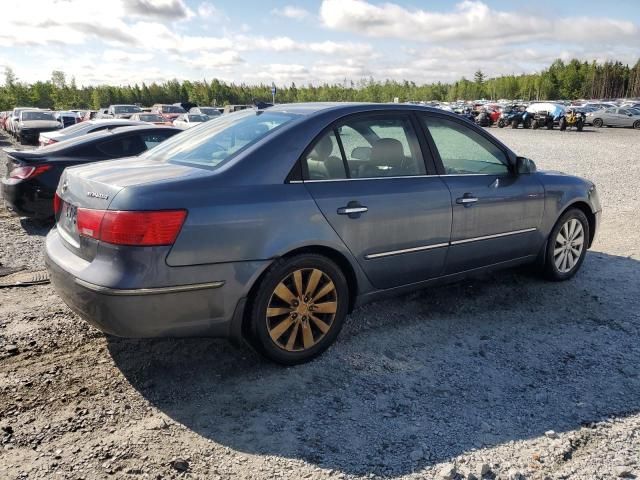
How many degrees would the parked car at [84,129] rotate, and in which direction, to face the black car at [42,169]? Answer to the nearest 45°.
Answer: approximately 135° to its right

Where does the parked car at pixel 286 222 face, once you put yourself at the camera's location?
facing away from the viewer and to the right of the viewer

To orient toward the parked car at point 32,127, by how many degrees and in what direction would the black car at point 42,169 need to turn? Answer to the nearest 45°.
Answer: approximately 45° to its left

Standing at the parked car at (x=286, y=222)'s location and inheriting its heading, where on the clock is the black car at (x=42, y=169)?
The black car is roughly at 9 o'clock from the parked car.

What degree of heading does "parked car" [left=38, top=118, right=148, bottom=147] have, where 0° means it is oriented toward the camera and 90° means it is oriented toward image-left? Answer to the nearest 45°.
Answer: approximately 225°

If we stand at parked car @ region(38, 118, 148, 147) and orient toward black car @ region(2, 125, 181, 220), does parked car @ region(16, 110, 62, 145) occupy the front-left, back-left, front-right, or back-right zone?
back-right

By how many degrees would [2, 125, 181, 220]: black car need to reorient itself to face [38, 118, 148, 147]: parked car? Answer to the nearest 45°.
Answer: approximately 45° to its left

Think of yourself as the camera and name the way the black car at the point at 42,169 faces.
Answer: facing away from the viewer and to the right of the viewer
